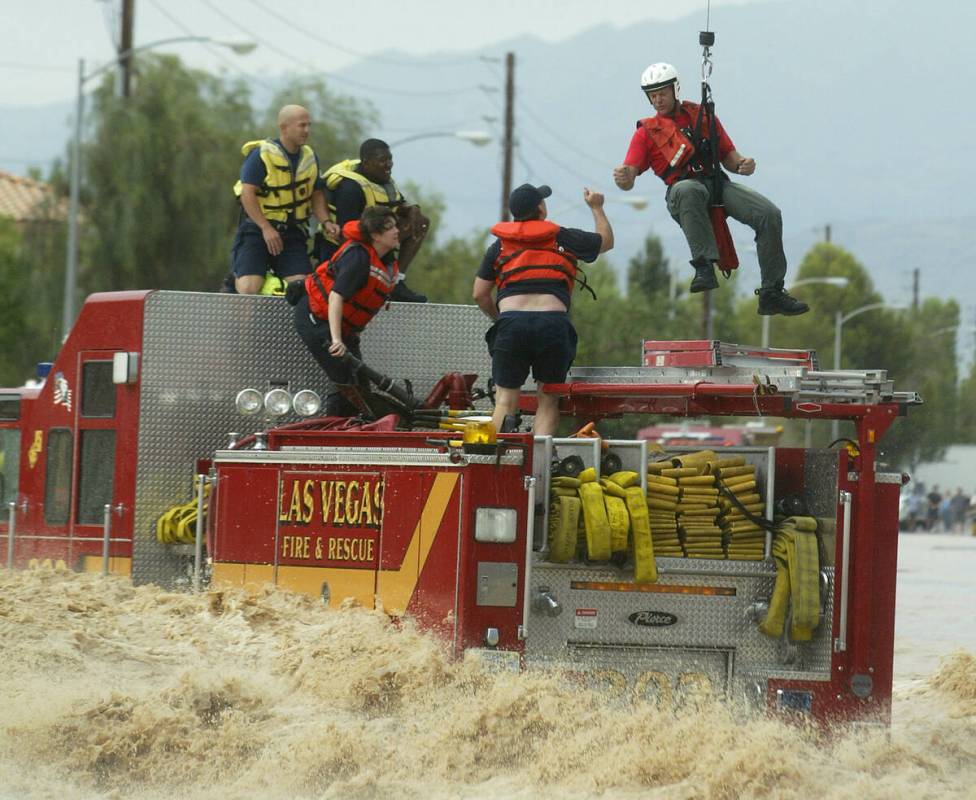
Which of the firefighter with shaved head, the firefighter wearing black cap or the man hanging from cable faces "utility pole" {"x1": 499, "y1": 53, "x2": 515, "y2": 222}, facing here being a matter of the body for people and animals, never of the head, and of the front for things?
the firefighter wearing black cap

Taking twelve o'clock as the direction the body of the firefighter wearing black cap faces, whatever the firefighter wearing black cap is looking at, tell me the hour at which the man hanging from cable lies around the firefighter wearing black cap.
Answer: The man hanging from cable is roughly at 2 o'clock from the firefighter wearing black cap.

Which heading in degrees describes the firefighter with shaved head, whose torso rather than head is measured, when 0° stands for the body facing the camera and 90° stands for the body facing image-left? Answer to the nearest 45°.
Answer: approximately 315°

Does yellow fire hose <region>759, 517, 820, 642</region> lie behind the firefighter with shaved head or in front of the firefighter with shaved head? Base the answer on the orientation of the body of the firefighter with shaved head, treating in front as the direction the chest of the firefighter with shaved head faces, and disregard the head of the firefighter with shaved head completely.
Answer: in front

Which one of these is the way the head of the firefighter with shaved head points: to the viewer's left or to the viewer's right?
to the viewer's right

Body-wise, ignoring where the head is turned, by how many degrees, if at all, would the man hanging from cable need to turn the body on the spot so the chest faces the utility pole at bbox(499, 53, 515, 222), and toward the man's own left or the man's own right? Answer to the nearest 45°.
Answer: approximately 180°

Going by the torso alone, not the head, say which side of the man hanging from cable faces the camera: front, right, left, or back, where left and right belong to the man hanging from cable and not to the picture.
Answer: front

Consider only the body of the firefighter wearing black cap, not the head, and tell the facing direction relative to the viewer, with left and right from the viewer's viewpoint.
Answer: facing away from the viewer

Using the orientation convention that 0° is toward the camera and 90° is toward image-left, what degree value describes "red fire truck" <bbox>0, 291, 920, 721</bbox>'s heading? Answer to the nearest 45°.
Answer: approximately 135°
